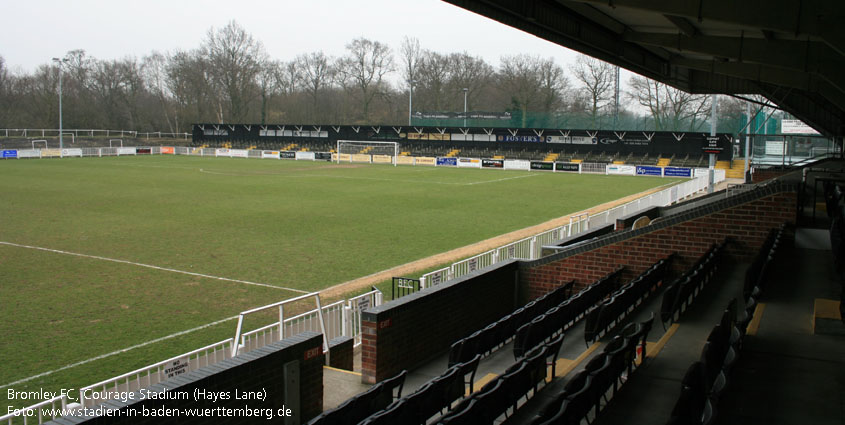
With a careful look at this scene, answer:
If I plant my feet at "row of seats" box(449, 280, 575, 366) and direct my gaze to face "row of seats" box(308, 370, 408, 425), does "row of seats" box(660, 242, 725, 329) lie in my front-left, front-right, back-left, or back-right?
back-left

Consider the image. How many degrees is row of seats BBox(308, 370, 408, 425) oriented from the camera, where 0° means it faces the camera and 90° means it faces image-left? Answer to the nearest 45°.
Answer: approximately 135°

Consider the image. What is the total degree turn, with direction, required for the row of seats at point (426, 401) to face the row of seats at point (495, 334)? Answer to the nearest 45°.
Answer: approximately 45° to its right

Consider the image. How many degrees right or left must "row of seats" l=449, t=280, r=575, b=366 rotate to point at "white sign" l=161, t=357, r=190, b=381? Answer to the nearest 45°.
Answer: approximately 90° to its left

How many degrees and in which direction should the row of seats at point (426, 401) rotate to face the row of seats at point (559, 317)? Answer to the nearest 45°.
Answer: approximately 90° to its right

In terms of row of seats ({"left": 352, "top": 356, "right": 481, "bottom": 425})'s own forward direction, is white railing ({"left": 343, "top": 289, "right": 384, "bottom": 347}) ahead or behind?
ahead

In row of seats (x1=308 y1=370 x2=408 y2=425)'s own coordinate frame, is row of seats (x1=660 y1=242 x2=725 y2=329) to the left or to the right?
on its right

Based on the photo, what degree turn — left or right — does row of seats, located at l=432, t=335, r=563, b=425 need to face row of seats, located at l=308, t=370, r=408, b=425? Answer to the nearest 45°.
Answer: approximately 45° to its left

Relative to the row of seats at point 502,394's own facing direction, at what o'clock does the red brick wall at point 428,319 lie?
The red brick wall is roughly at 1 o'clock from the row of seats.

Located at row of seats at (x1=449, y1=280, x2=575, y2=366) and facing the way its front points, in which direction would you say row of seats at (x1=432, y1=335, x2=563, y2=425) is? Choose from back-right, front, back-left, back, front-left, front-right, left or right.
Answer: back-left

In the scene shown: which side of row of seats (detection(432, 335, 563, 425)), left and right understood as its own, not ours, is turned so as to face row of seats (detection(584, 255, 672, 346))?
right
